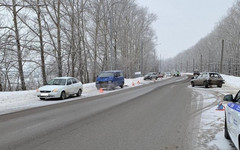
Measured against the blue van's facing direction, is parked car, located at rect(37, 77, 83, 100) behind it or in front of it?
in front

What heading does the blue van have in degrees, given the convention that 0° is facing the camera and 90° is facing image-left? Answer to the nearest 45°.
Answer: approximately 45°

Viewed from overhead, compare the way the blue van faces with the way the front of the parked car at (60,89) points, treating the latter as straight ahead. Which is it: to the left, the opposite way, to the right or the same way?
the same way

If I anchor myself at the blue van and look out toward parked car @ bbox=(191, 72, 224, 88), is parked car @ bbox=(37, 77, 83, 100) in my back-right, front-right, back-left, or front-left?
back-right

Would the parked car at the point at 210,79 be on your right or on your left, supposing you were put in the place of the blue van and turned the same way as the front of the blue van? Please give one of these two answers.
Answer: on your left

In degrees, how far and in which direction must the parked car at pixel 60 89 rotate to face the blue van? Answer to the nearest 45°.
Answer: approximately 180°

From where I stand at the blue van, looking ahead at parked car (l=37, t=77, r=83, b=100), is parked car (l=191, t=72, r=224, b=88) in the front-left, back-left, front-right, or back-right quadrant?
back-left

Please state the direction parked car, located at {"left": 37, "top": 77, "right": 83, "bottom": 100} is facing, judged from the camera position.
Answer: facing the viewer and to the left of the viewer

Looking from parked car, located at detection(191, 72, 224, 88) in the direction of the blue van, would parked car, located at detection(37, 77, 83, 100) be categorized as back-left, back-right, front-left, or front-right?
front-left
